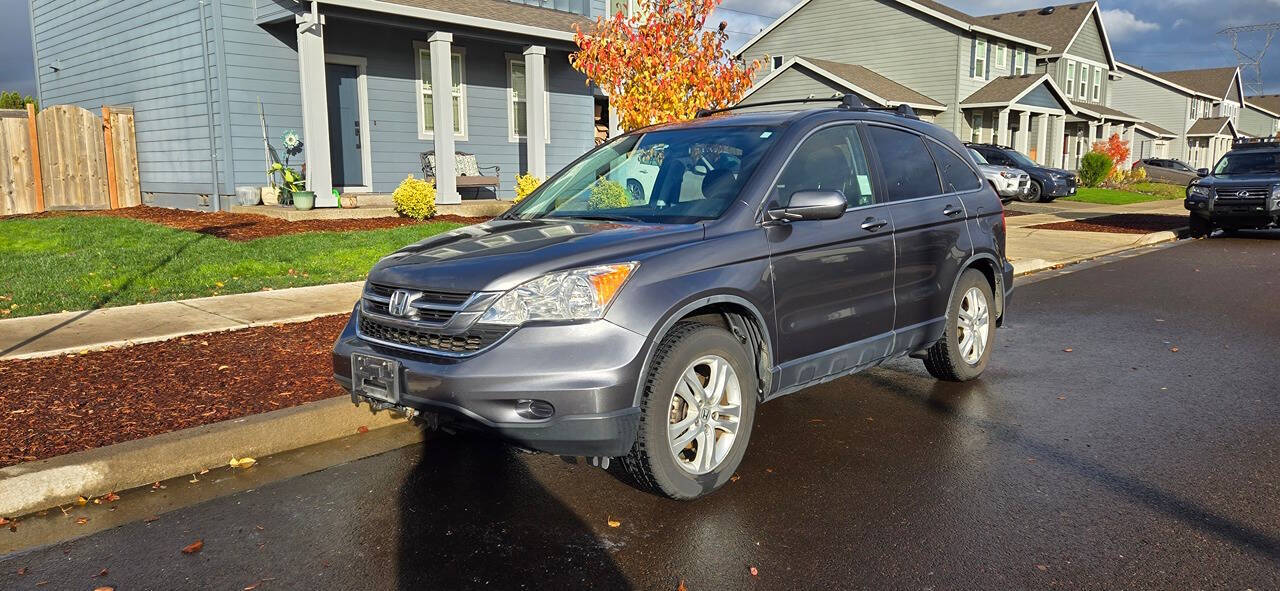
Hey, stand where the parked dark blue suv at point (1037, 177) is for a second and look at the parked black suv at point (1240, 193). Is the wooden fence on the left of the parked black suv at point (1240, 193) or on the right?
right

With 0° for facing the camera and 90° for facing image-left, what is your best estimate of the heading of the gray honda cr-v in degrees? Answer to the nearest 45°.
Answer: approximately 45°

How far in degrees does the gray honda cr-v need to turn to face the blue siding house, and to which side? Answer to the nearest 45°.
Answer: approximately 90° to its right

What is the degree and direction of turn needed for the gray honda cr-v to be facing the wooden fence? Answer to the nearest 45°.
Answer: approximately 90° to its right

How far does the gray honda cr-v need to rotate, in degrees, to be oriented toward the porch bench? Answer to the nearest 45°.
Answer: approximately 135° to its right

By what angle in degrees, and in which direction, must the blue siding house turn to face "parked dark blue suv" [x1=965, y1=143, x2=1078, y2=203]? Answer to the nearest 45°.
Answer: approximately 45° to its left

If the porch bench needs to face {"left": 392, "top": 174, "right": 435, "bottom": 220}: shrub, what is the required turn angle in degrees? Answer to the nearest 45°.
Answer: approximately 45° to its right

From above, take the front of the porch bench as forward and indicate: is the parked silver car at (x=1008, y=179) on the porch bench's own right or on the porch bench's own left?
on the porch bench's own left

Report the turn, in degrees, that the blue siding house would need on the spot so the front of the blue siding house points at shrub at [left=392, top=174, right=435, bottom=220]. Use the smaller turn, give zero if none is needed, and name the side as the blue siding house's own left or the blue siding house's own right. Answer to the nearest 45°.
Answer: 0° — it already faces it

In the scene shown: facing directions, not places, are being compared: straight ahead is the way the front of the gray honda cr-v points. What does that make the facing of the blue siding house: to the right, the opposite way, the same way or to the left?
to the left

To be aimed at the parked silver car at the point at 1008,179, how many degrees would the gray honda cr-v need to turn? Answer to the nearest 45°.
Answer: approximately 180°

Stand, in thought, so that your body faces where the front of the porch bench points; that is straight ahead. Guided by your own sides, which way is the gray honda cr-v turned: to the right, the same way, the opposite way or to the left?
to the right

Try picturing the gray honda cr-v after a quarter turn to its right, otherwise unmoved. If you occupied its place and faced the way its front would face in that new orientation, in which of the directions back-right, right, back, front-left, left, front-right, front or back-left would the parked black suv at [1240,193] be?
right
